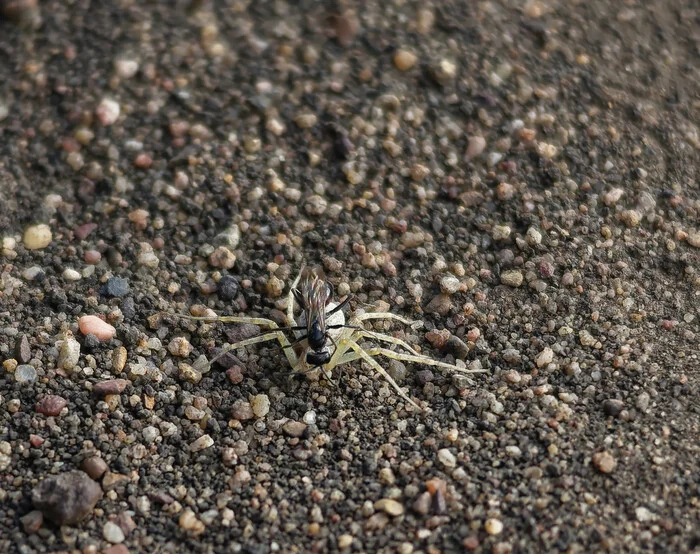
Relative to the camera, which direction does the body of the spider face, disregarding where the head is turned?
toward the camera

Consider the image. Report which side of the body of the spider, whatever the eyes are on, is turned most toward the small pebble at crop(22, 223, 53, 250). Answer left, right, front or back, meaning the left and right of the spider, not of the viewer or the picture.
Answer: right

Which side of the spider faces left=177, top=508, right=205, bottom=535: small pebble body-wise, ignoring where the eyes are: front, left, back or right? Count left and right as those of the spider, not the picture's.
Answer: front

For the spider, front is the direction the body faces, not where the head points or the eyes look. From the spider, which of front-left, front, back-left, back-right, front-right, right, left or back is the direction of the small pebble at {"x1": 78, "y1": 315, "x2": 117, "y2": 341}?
right

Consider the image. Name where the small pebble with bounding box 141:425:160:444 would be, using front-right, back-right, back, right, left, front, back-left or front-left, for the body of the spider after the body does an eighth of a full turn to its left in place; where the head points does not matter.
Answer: right

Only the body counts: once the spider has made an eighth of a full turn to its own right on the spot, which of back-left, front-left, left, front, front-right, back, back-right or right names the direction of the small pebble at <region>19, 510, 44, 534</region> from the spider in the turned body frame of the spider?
front

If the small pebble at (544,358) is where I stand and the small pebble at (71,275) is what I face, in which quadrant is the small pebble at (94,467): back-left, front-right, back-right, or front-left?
front-left

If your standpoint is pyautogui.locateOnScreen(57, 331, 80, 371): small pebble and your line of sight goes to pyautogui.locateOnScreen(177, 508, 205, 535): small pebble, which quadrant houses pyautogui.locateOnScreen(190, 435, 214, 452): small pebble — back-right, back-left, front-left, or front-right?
front-left

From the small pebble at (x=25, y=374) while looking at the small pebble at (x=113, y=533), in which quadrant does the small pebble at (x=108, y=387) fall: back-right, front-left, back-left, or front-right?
front-left

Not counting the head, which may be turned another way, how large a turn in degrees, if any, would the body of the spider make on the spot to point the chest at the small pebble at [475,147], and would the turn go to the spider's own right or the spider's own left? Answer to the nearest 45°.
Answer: approximately 180°

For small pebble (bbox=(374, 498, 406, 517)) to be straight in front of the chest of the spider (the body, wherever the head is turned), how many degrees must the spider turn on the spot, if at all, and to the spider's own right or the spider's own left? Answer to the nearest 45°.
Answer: approximately 45° to the spider's own left

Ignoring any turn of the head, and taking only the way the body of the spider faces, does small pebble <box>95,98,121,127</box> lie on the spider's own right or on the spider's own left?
on the spider's own right

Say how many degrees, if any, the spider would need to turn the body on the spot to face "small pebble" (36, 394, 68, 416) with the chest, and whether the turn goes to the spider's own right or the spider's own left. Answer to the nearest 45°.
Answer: approximately 45° to the spider's own right

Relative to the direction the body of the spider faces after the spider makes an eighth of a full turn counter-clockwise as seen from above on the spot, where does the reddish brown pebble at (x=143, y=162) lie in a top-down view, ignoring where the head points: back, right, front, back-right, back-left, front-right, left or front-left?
back
